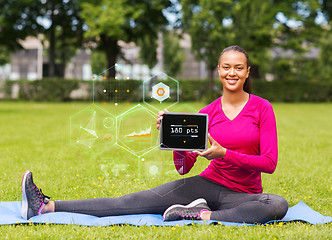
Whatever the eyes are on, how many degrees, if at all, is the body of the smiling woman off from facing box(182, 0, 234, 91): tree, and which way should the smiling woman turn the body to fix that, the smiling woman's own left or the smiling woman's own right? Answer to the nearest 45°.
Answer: approximately 180°

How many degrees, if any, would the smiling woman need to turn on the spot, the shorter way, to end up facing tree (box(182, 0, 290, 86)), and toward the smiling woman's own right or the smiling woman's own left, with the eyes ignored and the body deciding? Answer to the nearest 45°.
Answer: approximately 180°

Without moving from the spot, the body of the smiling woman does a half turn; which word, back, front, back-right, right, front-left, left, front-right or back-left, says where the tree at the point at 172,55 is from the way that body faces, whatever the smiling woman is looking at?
front

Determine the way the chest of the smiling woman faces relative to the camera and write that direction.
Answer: toward the camera
